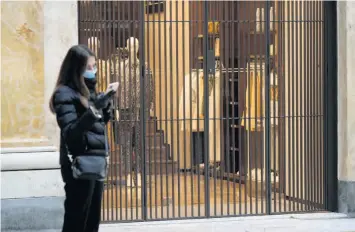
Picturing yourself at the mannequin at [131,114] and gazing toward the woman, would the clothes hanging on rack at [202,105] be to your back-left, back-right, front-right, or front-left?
back-left

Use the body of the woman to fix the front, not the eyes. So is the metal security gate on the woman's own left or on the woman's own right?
on the woman's own left

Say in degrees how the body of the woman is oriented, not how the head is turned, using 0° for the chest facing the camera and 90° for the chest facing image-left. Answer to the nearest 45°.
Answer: approximately 270°

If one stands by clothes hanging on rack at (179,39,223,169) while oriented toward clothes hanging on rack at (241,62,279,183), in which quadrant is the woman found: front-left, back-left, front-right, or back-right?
back-right

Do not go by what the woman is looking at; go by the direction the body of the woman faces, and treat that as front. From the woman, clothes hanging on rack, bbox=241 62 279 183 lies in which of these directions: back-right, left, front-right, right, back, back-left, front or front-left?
front-left

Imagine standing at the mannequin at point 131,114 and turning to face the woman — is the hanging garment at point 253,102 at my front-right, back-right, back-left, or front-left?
back-left

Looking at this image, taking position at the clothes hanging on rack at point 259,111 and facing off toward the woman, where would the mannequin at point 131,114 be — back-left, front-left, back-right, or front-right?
front-right
